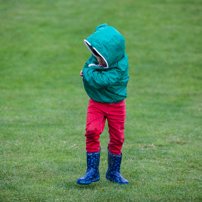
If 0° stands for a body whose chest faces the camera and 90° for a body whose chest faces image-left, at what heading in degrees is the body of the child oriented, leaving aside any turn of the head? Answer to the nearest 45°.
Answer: approximately 45°

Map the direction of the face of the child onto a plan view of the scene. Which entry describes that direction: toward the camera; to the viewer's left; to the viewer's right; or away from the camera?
to the viewer's left
